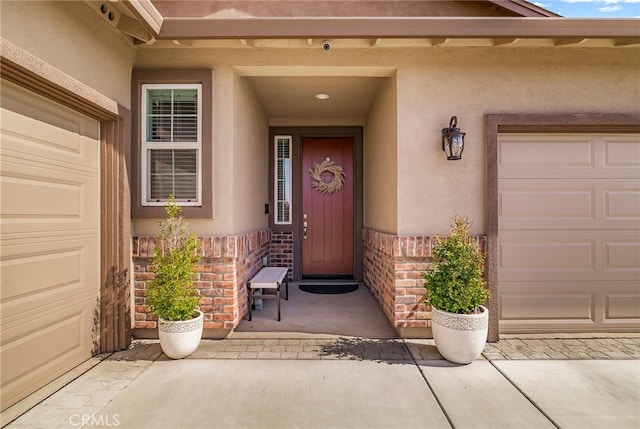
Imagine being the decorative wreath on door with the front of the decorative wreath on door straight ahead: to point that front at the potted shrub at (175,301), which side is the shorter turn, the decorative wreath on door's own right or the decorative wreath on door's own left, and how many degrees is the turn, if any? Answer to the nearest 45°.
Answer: approximately 45° to the decorative wreath on door's own right

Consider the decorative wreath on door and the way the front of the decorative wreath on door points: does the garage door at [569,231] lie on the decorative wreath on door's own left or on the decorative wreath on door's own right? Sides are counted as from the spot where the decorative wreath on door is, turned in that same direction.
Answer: on the decorative wreath on door's own left

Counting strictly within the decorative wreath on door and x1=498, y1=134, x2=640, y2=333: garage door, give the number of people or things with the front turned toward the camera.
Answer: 2

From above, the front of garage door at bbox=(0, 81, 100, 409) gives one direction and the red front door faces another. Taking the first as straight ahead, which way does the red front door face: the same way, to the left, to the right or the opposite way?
to the right

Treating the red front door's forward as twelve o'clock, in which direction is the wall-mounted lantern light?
The wall-mounted lantern light is roughly at 11 o'clock from the red front door.

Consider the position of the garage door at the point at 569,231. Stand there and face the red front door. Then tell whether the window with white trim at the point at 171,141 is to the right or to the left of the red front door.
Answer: left

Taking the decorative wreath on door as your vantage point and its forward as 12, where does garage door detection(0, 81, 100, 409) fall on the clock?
The garage door is roughly at 1 o'clock from the decorative wreath on door.

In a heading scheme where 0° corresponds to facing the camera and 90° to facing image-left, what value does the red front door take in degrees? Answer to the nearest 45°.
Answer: approximately 0°
